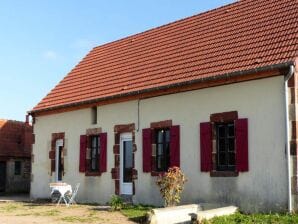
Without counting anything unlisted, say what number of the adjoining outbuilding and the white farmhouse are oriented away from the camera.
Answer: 0

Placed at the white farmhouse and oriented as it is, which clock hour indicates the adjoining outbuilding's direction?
The adjoining outbuilding is roughly at 3 o'clock from the white farmhouse.

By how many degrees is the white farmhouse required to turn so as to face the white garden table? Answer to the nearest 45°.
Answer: approximately 45° to its right

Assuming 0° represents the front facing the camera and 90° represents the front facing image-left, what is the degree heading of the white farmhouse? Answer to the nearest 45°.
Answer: approximately 45°

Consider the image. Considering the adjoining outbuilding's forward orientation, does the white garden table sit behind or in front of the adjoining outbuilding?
in front

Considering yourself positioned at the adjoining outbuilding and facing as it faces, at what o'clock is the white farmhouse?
The white farmhouse is roughly at 11 o'clock from the adjoining outbuilding.

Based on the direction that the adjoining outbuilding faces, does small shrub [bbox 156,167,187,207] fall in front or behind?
in front

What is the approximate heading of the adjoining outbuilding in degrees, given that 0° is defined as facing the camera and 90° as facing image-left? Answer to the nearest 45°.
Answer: approximately 0°

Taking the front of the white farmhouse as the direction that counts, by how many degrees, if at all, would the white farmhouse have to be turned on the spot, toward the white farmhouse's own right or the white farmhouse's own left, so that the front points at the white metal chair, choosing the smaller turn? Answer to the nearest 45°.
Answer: approximately 90° to the white farmhouse's own right
